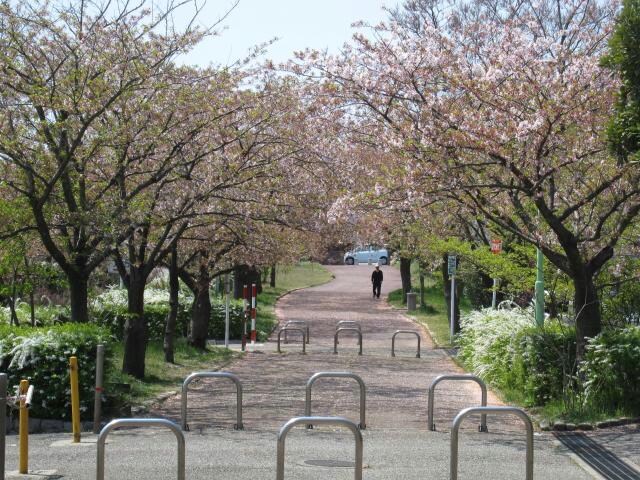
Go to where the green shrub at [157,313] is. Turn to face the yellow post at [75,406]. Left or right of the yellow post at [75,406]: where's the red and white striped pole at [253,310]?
left

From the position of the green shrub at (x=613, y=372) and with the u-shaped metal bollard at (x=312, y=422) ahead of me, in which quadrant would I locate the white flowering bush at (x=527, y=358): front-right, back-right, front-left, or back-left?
back-right

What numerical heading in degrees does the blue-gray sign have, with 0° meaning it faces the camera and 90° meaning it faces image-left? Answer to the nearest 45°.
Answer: approximately 0°

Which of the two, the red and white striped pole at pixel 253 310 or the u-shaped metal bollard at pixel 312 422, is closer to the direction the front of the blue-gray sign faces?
the u-shaped metal bollard
